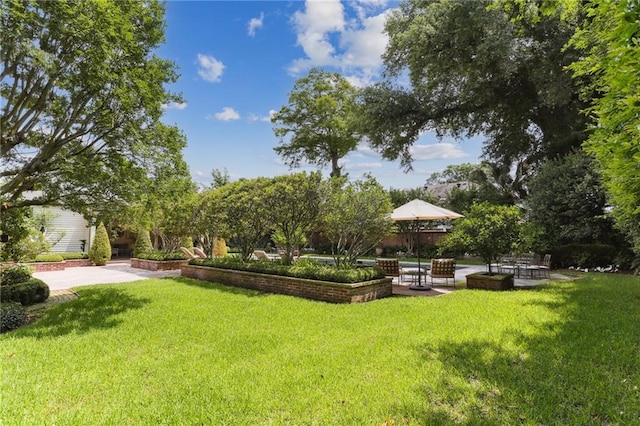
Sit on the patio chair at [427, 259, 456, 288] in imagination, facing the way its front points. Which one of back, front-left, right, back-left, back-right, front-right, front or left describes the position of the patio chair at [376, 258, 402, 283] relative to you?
front-left

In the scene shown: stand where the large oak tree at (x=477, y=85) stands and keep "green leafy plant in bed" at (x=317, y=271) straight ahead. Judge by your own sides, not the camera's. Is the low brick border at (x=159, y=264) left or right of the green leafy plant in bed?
right

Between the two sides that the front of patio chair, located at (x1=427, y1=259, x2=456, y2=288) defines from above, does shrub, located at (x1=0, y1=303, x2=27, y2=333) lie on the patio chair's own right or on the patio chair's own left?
on the patio chair's own left

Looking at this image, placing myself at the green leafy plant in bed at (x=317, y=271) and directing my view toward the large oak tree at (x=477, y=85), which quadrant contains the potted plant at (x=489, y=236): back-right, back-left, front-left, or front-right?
front-right

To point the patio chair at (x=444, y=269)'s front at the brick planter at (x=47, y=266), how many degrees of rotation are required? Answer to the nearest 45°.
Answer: approximately 45° to its left

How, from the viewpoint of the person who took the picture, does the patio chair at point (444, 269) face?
facing away from the viewer and to the left of the viewer

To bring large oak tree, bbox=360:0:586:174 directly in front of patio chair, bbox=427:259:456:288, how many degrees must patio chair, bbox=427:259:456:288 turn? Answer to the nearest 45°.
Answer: approximately 45° to its right

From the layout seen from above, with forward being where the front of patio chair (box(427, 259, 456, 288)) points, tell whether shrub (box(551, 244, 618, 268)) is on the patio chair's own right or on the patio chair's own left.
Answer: on the patio chair's own right
